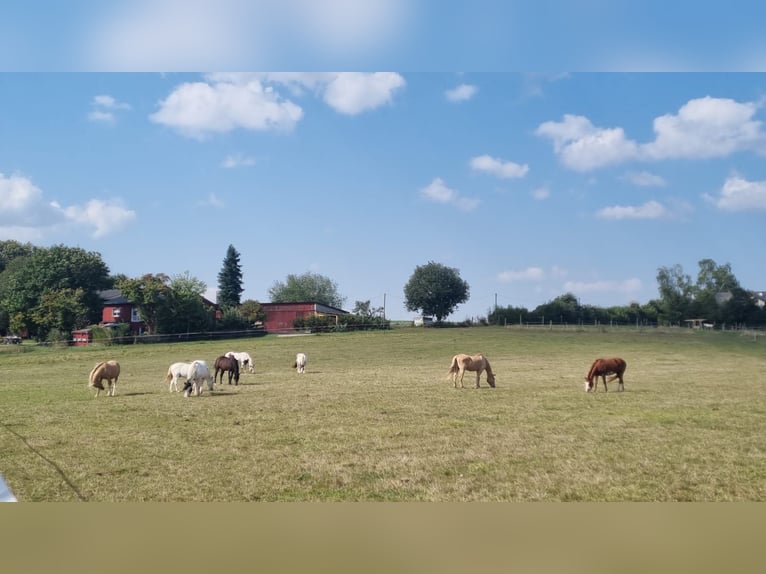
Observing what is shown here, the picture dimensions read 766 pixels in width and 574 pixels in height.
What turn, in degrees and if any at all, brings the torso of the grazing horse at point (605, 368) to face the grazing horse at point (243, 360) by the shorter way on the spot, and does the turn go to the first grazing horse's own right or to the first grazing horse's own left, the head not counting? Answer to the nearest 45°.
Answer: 0° — it already faces it

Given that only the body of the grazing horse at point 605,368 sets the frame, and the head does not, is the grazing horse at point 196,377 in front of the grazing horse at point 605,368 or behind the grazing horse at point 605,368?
in front

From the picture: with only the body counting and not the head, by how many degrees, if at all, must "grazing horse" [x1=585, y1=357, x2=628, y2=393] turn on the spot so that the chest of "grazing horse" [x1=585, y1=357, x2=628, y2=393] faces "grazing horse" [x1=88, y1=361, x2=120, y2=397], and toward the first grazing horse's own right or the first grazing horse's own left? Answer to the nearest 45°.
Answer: approximately 45° to the first grazing horse's own left

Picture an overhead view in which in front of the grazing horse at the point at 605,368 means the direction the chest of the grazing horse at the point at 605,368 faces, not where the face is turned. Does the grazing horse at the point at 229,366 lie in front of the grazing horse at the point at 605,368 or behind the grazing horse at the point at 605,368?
in front

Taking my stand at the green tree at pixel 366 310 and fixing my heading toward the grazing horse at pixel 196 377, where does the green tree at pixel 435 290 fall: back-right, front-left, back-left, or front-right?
back-left

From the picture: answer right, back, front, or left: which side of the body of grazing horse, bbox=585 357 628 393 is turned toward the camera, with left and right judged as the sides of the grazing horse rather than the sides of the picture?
left

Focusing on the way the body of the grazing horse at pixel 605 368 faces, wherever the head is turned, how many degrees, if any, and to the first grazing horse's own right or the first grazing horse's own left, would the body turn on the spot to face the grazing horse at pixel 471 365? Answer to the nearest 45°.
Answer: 0° — it already faces it
